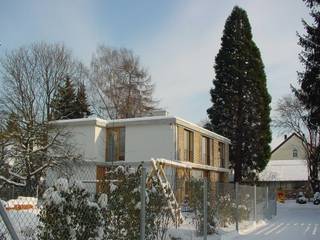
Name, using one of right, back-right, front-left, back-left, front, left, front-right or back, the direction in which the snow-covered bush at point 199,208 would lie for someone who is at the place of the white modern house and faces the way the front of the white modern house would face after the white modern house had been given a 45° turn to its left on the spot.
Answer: right

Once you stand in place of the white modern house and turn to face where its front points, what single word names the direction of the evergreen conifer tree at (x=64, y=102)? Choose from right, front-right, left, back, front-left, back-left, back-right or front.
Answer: back

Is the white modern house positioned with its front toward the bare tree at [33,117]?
no

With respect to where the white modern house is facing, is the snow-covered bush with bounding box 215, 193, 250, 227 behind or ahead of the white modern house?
ahead

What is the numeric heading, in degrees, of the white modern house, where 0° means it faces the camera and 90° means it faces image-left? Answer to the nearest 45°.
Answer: approximately 315°

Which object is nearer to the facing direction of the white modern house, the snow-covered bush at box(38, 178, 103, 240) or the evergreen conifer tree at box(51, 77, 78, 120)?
the snow-covered bush

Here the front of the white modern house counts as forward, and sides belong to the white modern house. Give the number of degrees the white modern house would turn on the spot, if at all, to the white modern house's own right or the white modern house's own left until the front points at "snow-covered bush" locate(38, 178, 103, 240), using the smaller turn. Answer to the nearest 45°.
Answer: approximately 45° to the white modern house's own right

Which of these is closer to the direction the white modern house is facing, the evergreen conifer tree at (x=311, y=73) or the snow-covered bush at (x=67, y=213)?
the evergreen conifer tree

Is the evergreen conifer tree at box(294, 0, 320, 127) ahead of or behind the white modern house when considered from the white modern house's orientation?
ahead

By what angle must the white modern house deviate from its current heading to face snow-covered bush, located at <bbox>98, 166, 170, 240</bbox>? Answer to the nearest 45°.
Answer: approximately 45° to its right
